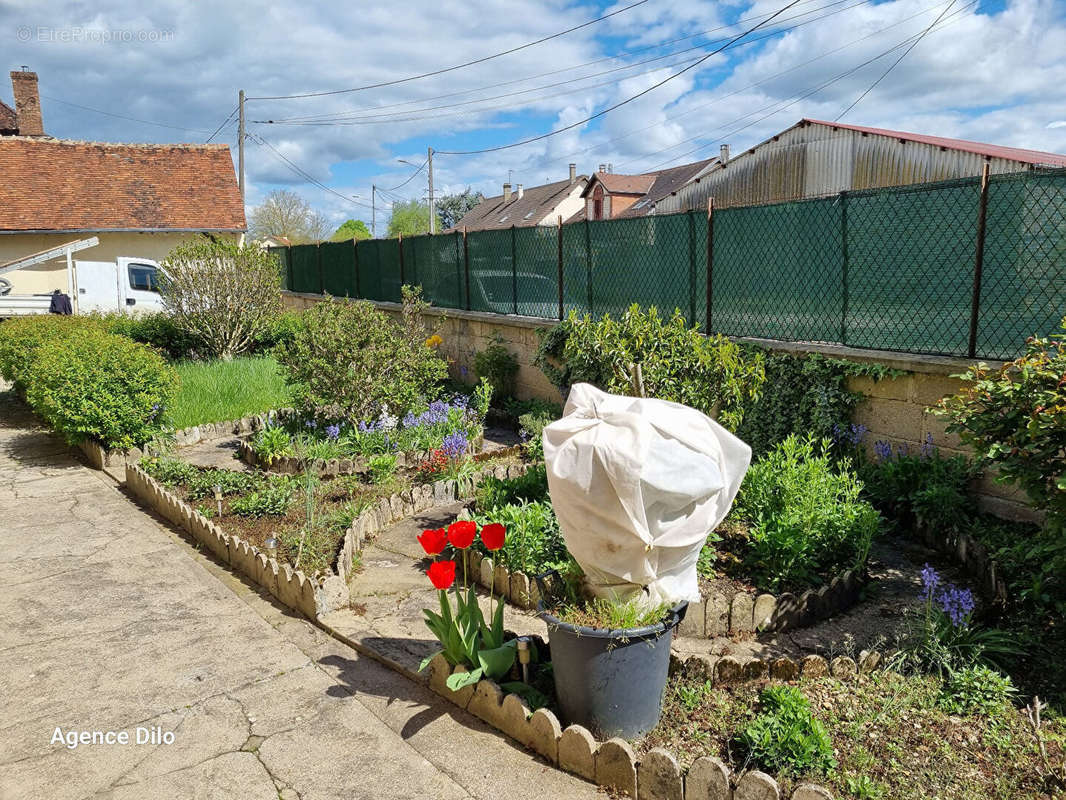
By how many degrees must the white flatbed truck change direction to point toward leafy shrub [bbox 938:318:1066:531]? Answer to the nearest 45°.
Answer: approximately 90° to its right

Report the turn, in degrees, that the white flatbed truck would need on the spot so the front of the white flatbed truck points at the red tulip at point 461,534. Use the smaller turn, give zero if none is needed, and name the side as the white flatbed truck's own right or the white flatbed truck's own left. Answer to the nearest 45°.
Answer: approximately 90° to the white flatbed truck's own right

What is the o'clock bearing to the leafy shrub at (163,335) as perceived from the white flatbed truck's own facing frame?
The leafy shrub is roughly at 3 o'clock from the white flatbed truck.

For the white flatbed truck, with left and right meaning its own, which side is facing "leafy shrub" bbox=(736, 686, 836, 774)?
right

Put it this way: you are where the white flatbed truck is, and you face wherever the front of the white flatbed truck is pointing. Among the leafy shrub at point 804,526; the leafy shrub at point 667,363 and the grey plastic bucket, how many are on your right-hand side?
3

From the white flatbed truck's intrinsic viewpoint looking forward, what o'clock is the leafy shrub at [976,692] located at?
The leafy shrub is roughly at 3 o'clock from the white flatbed truck.

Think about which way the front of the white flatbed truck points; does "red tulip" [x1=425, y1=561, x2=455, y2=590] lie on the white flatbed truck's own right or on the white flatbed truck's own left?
on the white flatbed truck's own right

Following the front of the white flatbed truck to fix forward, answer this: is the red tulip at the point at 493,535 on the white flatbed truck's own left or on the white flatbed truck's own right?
on the white flatbed truck's own right

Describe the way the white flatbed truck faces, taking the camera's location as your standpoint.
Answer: facing to the right of the viewer

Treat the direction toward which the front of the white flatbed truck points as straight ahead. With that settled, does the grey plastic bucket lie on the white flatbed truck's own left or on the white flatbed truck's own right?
on the white flatbed truck's own right

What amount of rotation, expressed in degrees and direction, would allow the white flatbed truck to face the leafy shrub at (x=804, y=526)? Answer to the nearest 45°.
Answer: approximately 90° to its right

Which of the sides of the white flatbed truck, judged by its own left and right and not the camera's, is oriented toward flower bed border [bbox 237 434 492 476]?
right

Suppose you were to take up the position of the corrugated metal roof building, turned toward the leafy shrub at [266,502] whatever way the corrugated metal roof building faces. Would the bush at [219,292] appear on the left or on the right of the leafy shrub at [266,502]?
right
